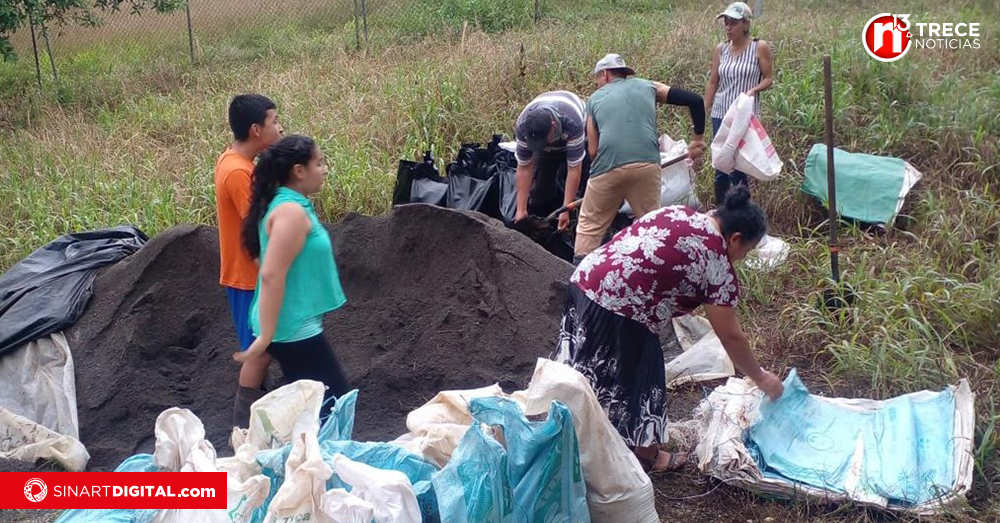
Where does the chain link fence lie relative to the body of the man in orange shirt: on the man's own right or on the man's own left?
on the man's own left

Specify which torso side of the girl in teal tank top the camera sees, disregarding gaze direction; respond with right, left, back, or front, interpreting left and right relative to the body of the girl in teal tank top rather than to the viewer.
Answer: right

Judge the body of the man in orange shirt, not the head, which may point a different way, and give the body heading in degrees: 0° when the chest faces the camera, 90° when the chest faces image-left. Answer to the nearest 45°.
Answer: approximately 270°

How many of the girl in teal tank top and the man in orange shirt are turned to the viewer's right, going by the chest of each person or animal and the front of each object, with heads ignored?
2

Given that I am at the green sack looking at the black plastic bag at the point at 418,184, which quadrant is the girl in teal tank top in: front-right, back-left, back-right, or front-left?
front-left

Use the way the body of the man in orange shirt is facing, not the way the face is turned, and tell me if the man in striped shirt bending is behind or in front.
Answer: in front

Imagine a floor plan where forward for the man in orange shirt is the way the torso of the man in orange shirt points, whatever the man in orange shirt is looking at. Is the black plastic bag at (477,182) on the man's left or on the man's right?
on the man's left

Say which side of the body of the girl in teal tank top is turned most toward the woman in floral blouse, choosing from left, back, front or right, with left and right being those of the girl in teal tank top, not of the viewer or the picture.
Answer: front

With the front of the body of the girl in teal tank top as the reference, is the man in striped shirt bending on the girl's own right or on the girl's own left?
on the girl's own left

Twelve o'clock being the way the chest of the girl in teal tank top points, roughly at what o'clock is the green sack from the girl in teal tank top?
The green sack is roughly at 11 o'clock from the girl in teal tank top.

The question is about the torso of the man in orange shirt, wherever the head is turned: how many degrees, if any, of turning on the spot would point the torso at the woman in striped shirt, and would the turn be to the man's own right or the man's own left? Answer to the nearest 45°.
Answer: approximately 45° to the man's own left

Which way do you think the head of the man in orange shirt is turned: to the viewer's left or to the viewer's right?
to the viewer's right

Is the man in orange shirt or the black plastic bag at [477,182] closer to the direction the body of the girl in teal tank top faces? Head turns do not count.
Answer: the black plastic bag

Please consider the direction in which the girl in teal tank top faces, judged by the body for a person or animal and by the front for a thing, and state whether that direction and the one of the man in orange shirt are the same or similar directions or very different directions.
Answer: same or similar directions
